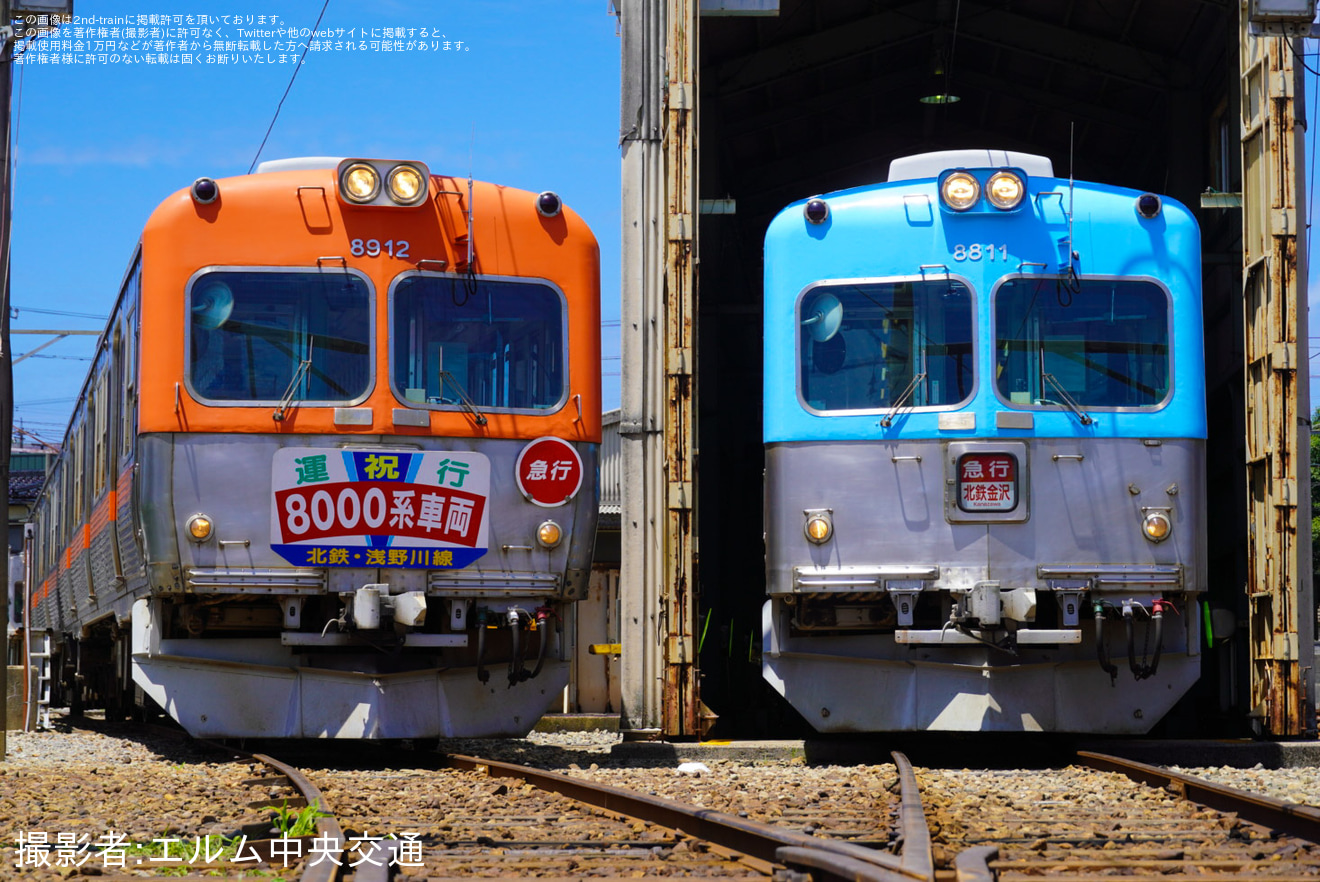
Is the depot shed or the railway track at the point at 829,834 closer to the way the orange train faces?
the railway track

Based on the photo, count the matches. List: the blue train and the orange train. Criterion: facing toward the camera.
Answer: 2

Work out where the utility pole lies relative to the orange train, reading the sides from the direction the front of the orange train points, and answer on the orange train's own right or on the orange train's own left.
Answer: on the orange train's own right

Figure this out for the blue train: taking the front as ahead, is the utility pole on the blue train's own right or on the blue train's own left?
on the blue train's own right

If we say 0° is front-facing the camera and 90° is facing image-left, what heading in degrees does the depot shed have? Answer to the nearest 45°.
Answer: approximately 0°

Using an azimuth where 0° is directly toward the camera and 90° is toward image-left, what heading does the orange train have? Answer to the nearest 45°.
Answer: approximately 0°

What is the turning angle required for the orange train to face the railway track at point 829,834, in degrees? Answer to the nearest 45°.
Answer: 0° — it already faces it
